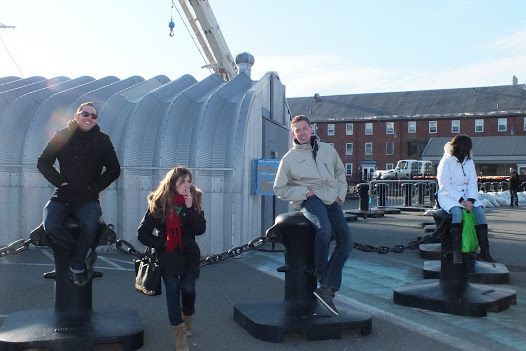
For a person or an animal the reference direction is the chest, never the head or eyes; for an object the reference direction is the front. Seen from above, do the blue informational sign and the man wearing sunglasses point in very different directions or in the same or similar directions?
same or similar directions

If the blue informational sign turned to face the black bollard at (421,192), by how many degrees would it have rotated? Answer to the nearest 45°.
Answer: approximately 90° to its left

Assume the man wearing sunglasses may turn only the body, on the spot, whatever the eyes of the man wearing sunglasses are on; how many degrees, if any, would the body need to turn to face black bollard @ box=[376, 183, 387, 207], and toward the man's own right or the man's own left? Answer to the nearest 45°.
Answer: approximately 135° to the man's own left

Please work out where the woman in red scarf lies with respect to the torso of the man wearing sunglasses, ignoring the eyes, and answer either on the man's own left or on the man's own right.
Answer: on the man's own left

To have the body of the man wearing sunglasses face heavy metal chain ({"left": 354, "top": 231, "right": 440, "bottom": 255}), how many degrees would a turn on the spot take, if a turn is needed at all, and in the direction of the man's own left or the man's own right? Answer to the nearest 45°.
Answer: approximately 90° to the man's own left

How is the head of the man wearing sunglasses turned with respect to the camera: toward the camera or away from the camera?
toward the camera

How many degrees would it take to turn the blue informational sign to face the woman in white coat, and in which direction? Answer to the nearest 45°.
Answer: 0° — it already faces them

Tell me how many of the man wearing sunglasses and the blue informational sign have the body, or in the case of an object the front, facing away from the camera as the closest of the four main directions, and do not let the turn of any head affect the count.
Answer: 0

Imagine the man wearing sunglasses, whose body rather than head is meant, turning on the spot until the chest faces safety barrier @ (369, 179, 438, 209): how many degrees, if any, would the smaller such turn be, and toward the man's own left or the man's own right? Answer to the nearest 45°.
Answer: approximately 135° to the man's own left

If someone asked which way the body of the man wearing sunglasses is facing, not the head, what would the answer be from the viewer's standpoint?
toward the camera

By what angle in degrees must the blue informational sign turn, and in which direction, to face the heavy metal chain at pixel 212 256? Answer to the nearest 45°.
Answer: approximately 45° to its right

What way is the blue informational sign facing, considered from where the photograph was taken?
facing the viewer and to the right of the viewer

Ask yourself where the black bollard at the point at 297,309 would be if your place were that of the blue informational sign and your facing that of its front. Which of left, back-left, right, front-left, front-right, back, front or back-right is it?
front-right

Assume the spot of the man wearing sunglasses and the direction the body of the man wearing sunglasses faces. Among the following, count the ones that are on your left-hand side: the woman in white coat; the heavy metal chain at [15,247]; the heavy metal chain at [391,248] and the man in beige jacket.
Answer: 3
